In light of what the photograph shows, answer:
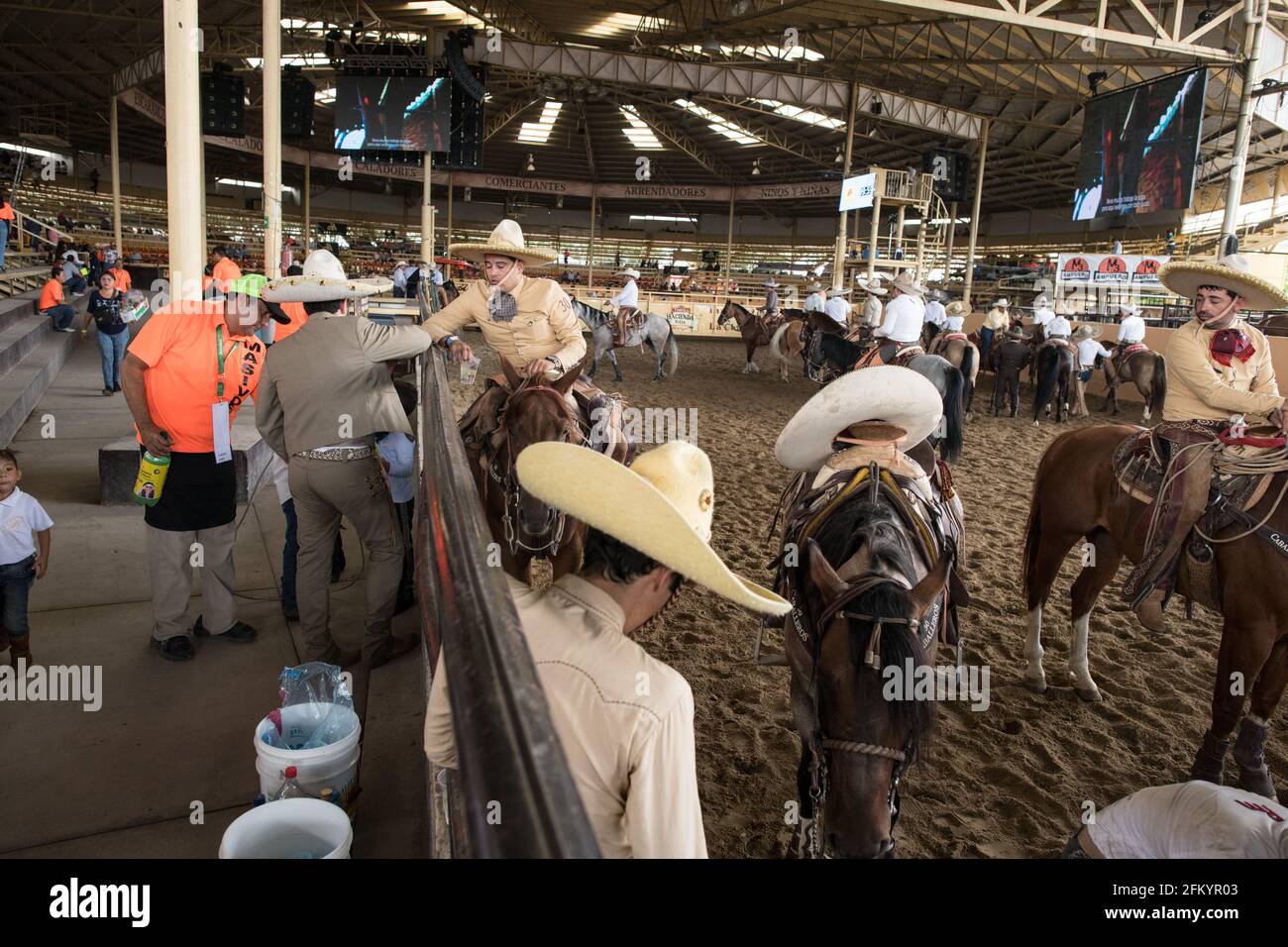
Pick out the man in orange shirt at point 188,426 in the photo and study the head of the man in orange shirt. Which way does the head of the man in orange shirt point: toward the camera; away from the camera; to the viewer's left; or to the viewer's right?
to the viewer's right

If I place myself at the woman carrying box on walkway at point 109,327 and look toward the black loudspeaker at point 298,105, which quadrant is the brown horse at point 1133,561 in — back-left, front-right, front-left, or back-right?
back-right

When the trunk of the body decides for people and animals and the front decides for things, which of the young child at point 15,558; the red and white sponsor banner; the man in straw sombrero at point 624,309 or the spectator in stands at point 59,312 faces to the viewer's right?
the spectator in stands

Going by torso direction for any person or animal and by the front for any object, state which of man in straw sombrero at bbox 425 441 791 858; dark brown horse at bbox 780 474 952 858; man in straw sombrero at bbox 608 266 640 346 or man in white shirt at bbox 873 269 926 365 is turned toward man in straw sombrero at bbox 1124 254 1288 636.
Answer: man in straw sombrero at bbox 425 441 791 858

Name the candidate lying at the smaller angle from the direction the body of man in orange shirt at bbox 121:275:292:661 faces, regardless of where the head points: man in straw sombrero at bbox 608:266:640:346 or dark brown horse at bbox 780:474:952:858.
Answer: the dark brown horse

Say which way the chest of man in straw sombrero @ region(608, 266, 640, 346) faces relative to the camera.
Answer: to the viewer's left

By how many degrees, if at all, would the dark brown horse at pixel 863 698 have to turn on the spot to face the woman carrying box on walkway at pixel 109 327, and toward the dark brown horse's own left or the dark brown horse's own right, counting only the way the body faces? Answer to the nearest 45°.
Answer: approximately 135° to the dark brown horse's own right

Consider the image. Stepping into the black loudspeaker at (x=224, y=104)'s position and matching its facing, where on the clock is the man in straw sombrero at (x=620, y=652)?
The man in straw sombrero is roughly at 12 o'clock from the black loudspeaker.

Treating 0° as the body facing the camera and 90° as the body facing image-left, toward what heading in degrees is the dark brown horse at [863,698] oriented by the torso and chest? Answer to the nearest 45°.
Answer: approximately 0°

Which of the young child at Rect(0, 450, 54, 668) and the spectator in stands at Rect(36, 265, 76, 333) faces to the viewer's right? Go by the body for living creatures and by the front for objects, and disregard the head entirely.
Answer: the spectator in stands
